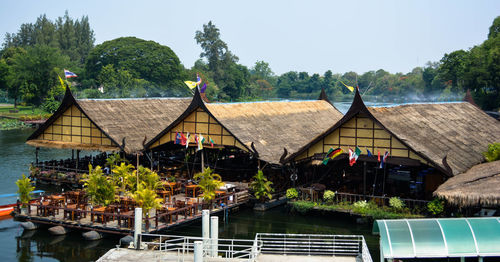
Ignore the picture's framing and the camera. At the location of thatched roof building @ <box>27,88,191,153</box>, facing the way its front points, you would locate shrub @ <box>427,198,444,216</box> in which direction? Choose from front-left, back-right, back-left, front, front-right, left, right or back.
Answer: left

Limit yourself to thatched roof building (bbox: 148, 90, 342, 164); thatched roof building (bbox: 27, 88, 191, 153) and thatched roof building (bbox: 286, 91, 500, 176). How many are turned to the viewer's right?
0

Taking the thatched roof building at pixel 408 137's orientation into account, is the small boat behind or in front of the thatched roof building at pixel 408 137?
in front

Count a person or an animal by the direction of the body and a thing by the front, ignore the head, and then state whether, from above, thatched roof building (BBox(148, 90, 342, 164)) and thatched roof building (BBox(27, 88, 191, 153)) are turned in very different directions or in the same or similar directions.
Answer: same or similar directions

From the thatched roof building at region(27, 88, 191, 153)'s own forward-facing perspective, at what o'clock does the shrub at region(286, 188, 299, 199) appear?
The shrub is roughly at 9 o'clock from the thatched roof building.

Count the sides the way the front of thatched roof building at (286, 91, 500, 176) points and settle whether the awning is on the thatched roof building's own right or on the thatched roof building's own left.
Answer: on the thatched roof building's own left

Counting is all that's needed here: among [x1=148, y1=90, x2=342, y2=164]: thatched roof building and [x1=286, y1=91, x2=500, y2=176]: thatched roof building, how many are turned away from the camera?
0

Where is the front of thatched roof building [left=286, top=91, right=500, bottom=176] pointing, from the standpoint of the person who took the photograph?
facing the viewer and to the left of the viewer

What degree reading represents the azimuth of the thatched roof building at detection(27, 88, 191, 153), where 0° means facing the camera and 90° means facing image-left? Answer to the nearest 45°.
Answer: approximately 45°

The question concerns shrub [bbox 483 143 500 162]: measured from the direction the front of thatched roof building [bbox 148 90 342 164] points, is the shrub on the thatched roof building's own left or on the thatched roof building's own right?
on the thatched roof building's own left

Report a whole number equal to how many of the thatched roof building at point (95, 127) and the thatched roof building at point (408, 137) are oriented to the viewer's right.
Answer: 0

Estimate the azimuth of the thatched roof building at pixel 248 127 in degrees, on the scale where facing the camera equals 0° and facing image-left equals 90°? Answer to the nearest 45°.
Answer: approximately 45°
